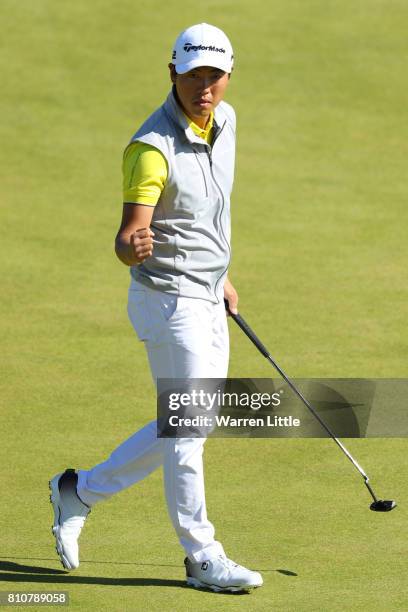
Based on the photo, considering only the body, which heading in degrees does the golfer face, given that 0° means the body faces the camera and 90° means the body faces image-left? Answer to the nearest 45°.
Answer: approximately 315°
